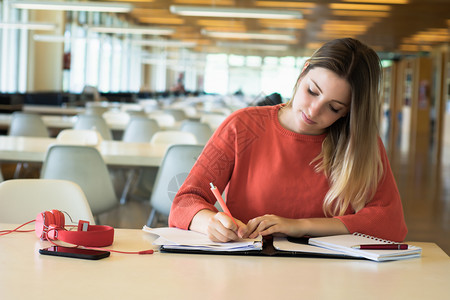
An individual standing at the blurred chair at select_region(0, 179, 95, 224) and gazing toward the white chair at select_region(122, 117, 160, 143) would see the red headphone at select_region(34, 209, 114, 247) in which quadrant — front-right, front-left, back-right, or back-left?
back-right

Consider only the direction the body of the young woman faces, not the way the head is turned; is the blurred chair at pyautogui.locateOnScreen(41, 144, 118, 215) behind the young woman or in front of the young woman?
behind

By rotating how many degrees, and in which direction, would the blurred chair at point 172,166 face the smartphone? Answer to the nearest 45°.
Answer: approximately 180°

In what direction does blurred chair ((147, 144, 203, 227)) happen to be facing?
away from the camera

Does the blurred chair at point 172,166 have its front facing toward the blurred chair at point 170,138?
yes
